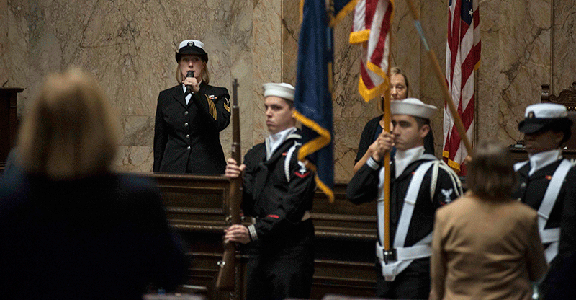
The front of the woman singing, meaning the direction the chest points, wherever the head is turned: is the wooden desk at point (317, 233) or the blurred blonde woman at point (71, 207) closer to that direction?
the blurred blonde woman

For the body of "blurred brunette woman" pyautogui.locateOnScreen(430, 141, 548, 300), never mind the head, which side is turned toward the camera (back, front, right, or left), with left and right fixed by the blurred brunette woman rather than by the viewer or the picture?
back

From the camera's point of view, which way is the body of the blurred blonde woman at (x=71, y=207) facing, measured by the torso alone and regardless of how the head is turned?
away from the camera

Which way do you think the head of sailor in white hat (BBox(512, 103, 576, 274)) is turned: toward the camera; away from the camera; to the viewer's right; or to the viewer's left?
to the viewer's left

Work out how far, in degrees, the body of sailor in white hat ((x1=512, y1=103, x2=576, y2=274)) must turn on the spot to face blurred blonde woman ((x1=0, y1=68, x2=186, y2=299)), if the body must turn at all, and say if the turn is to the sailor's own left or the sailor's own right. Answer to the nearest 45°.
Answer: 0° — they already face them

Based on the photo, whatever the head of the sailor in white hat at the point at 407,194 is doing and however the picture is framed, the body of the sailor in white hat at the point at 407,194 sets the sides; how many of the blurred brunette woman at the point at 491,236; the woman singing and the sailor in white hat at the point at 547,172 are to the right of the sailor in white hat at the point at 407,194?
1

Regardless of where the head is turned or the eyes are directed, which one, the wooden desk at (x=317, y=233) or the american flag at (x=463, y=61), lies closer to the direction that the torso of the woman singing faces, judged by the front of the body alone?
the wooden desk

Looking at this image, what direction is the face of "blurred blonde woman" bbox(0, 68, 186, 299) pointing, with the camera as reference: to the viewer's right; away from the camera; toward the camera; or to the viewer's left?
away from the camera

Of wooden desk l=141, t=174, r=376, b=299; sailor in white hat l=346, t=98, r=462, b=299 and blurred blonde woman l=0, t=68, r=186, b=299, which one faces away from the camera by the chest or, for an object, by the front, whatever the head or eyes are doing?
the blurred blonde woman
